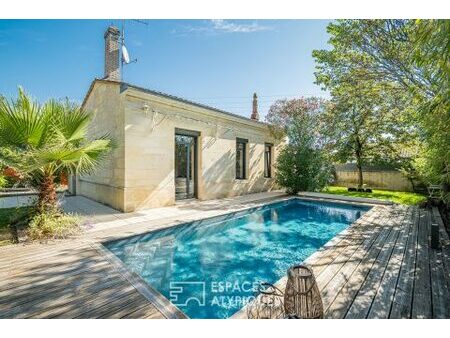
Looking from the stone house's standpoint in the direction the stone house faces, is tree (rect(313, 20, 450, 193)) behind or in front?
in front

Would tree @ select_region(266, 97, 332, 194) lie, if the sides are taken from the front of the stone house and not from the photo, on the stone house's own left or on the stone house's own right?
on the stone house's own left

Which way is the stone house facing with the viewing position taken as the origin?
facing the viewer and to the right of the viewer

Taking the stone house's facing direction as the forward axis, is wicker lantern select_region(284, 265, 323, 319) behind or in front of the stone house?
in front

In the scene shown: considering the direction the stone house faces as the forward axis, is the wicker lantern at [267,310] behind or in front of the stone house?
in front
